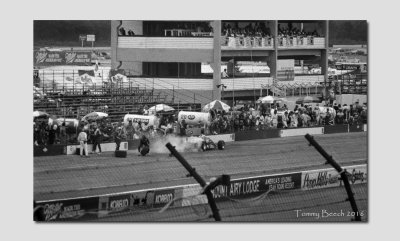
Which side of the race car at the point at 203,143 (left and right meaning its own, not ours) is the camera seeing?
right

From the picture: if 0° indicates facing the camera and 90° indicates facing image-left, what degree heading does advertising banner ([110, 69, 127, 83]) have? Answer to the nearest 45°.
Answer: approximately 0°

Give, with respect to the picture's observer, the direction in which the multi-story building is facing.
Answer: facing the viewer
